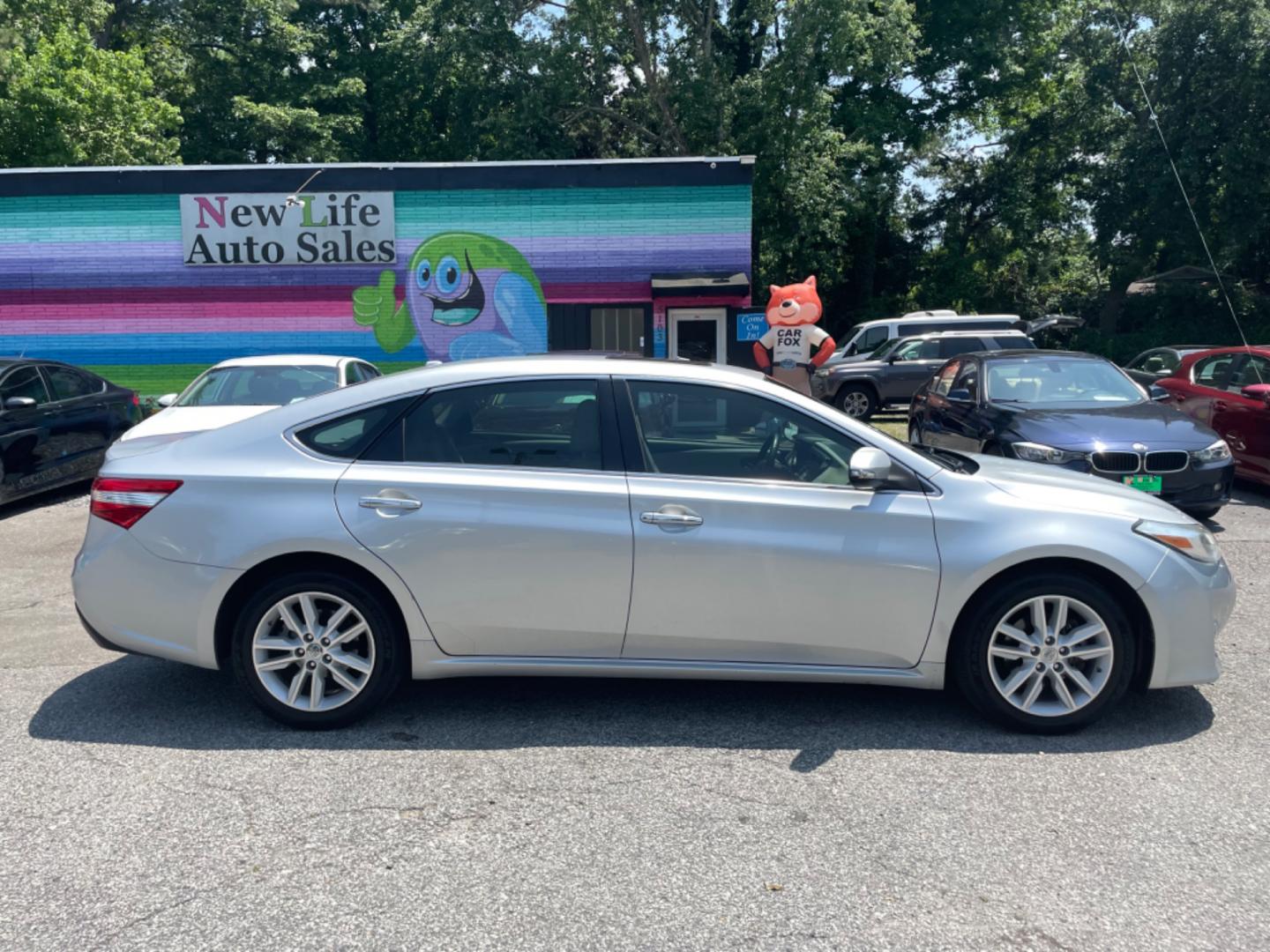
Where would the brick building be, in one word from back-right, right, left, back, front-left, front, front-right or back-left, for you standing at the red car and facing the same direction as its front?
back-right

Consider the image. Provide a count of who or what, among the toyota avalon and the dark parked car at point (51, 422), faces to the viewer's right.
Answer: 1

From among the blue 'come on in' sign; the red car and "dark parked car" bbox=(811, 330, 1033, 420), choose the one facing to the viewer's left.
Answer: the dark parked car

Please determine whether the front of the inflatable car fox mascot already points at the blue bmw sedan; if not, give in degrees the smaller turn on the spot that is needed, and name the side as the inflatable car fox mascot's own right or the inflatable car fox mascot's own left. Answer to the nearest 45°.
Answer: approximately 45° to the inflatable car fox mascot's own left

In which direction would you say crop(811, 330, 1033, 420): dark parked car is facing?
to the viewer's left

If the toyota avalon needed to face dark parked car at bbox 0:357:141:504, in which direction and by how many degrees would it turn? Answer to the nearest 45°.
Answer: approximately 135° to its left

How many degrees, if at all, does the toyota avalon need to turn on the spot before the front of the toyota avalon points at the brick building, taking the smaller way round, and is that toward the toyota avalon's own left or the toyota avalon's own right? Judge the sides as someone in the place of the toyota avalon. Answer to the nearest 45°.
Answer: approximately 90° to the toyota avalon's own left

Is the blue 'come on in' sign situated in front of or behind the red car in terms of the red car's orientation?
behind

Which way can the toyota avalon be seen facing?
to the viewer's right
